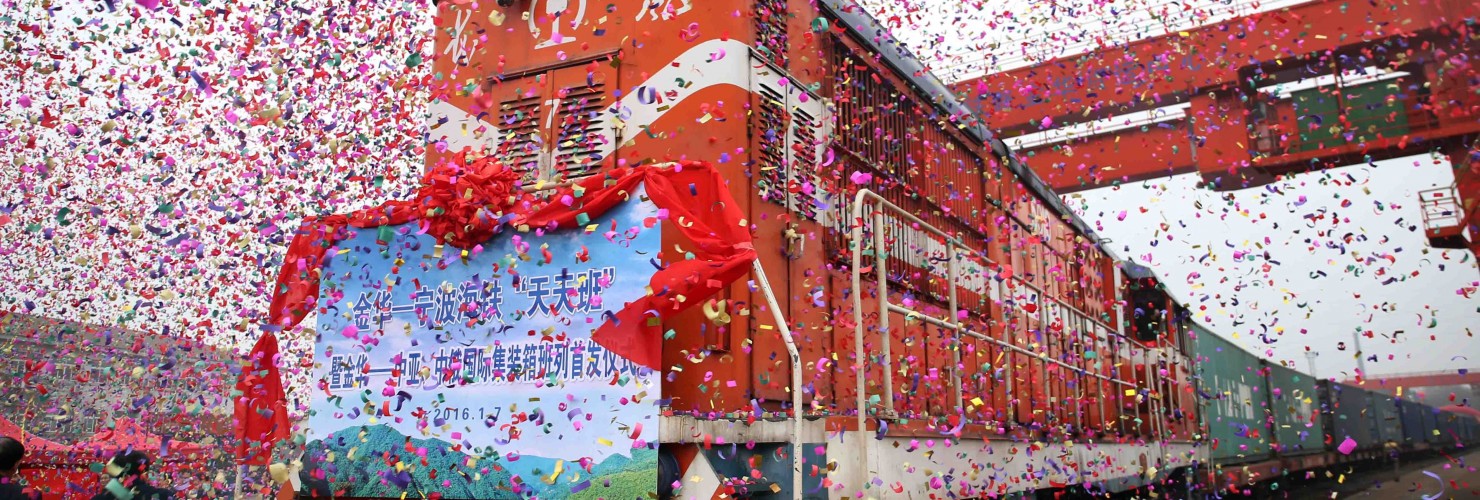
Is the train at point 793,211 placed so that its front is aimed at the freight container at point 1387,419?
no

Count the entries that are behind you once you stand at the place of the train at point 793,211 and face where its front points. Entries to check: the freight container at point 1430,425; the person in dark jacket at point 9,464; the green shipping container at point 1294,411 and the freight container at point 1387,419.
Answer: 3

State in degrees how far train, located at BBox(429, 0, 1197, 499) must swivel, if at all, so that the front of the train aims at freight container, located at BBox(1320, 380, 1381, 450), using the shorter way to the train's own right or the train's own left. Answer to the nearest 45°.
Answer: approximately 180°

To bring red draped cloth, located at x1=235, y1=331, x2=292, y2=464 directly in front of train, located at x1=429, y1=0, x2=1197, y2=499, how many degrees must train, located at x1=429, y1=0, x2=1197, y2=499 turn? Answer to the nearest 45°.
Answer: approximately 45° to its right

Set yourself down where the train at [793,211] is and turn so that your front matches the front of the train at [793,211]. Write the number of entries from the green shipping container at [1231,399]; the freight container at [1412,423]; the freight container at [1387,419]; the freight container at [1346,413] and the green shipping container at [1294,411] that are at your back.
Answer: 5

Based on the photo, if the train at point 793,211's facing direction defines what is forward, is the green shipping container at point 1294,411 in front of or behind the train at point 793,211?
behind

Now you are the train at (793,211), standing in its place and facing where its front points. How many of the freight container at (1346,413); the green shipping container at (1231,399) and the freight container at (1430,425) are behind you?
3

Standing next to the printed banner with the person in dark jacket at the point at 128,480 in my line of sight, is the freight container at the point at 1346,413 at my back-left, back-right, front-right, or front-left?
back-right

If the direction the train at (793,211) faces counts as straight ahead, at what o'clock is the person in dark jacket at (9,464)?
The person in dark jacket is roughly at 1 o'clock from the train.

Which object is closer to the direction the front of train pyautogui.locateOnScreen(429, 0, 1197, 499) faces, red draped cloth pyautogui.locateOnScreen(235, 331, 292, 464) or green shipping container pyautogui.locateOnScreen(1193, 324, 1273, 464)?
the red draped cloth

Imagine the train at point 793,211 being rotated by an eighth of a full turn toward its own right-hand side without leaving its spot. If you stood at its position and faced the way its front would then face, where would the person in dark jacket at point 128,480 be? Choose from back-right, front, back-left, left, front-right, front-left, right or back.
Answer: front

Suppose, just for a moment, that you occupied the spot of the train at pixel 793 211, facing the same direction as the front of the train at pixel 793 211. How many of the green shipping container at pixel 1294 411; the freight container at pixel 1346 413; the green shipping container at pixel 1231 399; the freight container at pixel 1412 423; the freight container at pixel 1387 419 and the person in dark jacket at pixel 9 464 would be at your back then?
5

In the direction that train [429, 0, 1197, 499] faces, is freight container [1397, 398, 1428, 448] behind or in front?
behind

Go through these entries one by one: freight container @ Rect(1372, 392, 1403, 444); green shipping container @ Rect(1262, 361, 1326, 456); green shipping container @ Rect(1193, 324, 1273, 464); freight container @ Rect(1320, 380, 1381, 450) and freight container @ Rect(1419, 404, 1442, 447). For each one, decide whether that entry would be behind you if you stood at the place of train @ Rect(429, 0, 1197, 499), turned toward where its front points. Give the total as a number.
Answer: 5

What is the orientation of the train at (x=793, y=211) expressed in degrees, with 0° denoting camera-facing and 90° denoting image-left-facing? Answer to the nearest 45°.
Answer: approximately 45°
